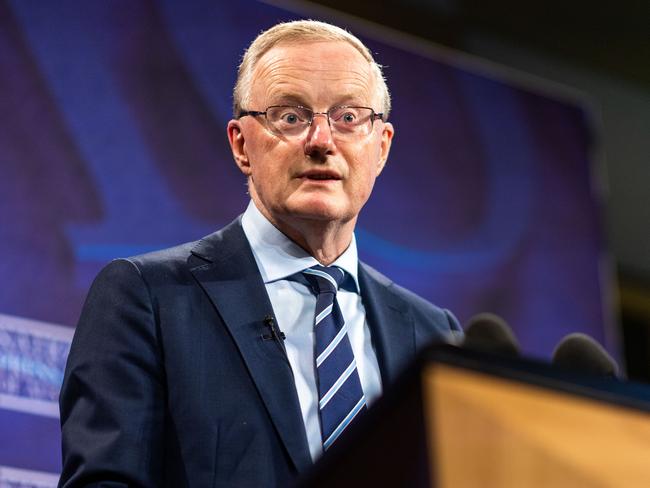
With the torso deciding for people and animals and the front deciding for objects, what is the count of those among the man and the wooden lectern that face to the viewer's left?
0

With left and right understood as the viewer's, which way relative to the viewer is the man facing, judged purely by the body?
facing the viewer and to the right of the viewer
